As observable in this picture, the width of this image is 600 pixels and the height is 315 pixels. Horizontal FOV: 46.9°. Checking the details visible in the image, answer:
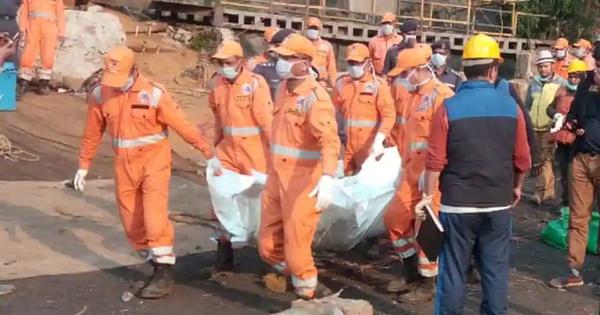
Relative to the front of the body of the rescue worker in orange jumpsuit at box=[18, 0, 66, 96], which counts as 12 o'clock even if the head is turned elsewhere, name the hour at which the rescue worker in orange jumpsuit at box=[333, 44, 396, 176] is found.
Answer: the rescue worker in orange jumpsuit at box=[333, 44, 396, 176] is roughly at 11 o'clock from the rescue worker in orange jumpsuit at box=[18, 0, 66, 96].

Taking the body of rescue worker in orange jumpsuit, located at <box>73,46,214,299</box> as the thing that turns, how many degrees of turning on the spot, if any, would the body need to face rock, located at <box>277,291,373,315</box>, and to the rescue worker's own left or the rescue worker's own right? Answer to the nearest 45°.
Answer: approximately 90° to the rescue worker's own left

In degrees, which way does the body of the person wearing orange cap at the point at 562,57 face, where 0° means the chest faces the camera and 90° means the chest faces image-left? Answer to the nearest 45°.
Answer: approximately 45°

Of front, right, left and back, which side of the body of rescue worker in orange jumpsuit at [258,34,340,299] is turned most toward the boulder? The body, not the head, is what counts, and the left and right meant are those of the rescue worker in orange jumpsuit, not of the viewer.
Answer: right

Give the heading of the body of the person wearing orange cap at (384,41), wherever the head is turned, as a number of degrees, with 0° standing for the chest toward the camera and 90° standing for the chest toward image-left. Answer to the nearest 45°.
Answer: approximately 0°

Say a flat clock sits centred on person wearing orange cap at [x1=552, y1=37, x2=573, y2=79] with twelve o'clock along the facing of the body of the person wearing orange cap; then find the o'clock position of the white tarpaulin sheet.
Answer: The white tarpaulin sheet is roughly at 11 o'clock from the person wearing orange cap.

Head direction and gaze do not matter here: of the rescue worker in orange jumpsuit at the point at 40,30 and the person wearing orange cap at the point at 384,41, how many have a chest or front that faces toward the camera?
2

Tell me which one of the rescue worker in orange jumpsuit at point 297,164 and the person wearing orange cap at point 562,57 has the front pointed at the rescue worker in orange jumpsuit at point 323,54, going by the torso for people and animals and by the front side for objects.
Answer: the person wearing orange cap

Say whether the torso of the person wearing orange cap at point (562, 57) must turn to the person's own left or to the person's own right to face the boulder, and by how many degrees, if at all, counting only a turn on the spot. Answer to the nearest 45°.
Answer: approximately 45° to the person's own right
